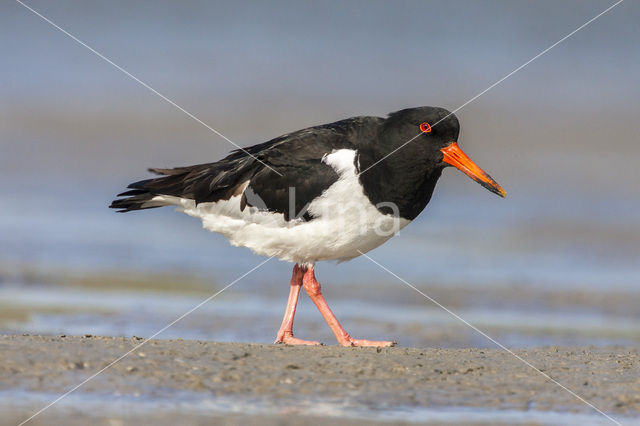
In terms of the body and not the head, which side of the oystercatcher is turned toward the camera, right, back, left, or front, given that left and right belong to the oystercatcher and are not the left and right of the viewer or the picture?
right
